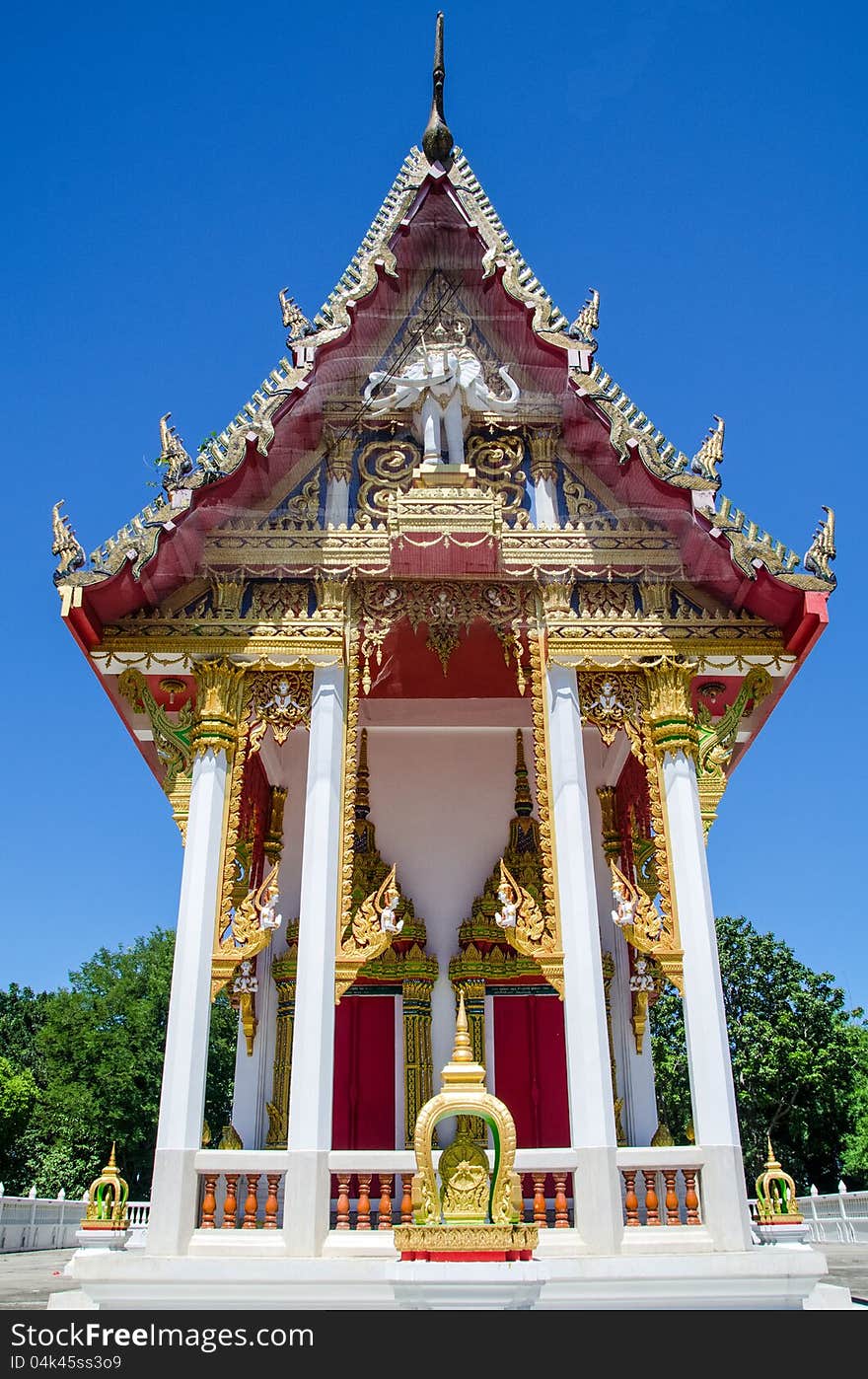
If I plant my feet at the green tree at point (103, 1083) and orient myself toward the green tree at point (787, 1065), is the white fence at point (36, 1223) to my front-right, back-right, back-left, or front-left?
front-right

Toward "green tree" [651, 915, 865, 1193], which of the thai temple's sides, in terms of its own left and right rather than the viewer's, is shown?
back

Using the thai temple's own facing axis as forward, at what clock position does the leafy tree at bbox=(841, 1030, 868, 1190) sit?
The leafy tree is roughly at 7 o'clock from the thai temple.

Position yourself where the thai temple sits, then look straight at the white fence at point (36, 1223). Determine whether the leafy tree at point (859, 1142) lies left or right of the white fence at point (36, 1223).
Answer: right

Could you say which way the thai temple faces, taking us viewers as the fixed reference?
facing the viewer

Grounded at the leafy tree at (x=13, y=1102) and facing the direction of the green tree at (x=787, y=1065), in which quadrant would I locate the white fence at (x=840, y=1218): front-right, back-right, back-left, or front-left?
front-right

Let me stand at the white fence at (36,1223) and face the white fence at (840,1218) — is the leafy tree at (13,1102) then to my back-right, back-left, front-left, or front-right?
back-left

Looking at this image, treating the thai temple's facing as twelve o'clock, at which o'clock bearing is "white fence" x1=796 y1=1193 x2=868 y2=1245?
The white fence is roughly at 7 o'clock from the thai temple.

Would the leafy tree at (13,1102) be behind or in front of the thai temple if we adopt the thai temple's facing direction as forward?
behind

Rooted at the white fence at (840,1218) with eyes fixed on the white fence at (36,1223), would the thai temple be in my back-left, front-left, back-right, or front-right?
front-left
